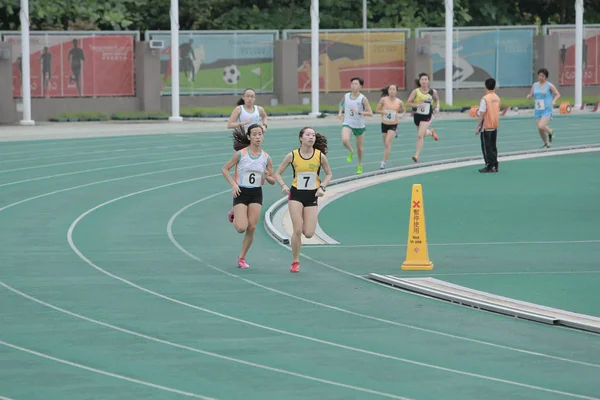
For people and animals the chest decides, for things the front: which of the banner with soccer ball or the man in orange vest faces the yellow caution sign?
the banner with soccer ball

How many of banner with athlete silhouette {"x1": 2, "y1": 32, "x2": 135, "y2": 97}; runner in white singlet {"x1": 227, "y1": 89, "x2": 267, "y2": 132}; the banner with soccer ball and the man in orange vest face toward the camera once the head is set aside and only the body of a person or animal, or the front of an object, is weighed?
3

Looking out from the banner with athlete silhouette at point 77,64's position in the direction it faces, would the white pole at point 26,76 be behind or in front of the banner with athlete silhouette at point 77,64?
in front

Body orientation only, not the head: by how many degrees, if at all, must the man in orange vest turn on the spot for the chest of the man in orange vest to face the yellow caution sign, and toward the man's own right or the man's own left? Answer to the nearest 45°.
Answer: approximately 135° to the man's own left

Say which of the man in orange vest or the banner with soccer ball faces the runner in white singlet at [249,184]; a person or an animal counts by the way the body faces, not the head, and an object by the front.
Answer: the banner with soccer ball

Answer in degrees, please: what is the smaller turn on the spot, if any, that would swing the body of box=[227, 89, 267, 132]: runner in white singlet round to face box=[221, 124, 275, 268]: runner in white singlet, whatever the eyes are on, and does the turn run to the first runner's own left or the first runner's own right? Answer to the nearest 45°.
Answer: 0° — they already face them

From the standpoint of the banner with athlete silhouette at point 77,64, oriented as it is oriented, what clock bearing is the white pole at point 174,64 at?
The white pole is roughly at 10 o'clock from the banner with athlete silhouette.

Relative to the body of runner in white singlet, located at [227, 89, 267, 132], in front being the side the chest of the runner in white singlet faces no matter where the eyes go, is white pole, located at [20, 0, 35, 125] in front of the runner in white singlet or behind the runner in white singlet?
behind

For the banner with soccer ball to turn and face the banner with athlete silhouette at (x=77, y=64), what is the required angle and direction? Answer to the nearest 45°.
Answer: approximately 45° to its right

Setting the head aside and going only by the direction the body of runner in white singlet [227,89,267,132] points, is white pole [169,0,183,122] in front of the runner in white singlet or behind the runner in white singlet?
behind

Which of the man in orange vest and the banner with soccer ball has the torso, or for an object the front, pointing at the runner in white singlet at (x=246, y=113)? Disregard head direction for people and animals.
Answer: the banner with soccer ball

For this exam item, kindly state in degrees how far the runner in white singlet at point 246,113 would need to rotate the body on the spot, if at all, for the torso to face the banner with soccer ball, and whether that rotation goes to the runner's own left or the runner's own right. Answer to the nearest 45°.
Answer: approximately 180°

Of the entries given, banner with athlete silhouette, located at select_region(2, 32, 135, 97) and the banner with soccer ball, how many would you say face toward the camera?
2

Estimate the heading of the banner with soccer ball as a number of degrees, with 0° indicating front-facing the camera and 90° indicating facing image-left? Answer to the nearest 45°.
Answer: approximately 0°

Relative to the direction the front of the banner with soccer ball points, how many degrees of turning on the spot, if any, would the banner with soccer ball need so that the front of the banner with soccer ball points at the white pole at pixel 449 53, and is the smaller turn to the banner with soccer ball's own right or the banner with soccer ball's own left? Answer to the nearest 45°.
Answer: approximately 90° to the banner with soccer ball's own left
